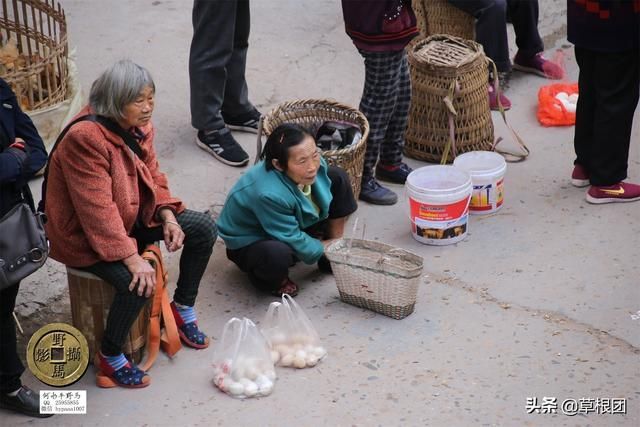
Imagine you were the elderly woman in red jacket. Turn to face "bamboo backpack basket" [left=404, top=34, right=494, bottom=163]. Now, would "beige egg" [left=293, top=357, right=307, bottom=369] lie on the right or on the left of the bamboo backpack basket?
right

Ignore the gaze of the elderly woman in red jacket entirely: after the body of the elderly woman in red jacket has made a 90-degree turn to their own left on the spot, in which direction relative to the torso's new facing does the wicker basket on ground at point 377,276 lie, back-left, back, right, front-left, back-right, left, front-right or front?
front-right

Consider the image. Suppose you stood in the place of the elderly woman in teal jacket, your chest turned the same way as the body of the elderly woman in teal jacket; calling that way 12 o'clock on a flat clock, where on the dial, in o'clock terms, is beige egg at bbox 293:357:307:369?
The beige egg is roughly at 1 o'clock from the elderly woman in teal jacket.

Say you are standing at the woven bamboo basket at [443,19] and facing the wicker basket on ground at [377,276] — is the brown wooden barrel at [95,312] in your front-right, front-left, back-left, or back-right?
front-right

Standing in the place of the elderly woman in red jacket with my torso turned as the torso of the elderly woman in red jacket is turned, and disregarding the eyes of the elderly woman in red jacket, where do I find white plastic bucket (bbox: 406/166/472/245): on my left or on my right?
on my left

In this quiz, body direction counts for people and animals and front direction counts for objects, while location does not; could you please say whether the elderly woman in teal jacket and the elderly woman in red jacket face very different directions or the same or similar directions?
same or similar directions

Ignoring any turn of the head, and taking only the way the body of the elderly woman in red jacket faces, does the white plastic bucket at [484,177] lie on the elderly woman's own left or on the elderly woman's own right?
on the elderly woman's own left

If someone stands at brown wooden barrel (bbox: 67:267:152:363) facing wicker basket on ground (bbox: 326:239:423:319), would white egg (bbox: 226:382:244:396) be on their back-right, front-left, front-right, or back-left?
front-right

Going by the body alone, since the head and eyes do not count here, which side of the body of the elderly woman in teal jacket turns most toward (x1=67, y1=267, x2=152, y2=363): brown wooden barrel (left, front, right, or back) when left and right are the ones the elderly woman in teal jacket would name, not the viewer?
right

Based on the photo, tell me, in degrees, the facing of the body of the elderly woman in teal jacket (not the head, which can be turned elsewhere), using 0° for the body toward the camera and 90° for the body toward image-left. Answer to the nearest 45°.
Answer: approximately 315°

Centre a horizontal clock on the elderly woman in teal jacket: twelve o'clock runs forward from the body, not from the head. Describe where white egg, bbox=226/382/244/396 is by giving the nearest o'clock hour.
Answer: The white egg is roughly at 2 o'clock from the elderly woman in teal jacket.

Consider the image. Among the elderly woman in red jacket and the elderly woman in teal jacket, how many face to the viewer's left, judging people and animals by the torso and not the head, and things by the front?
0

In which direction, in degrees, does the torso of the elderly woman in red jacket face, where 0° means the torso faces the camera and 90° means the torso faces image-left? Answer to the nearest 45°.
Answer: approximately 315°
